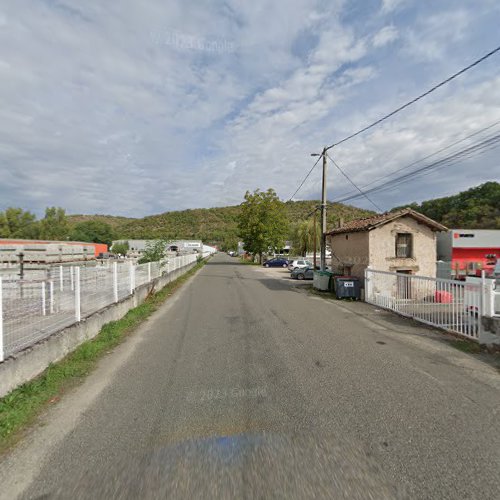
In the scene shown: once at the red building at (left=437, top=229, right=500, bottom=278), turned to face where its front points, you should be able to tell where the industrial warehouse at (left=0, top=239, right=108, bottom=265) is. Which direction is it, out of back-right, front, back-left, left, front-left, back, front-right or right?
front-right

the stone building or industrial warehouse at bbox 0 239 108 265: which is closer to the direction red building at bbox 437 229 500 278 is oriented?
the stone building

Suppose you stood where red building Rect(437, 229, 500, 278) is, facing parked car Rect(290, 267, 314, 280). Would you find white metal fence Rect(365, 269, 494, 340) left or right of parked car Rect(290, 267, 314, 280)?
left

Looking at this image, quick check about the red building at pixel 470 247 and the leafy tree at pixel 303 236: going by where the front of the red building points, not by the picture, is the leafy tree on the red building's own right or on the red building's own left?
on the red building's own right

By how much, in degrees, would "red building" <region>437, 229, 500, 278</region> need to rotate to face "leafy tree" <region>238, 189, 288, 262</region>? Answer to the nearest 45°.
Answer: approximately 90° to its right

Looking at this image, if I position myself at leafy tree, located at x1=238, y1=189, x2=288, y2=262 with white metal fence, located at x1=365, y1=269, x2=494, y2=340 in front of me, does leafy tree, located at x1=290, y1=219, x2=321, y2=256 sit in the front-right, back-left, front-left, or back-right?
back-left

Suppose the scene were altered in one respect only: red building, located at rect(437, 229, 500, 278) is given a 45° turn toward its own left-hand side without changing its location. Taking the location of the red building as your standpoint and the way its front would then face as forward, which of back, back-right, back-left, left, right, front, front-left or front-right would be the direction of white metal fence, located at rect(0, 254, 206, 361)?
front-right
